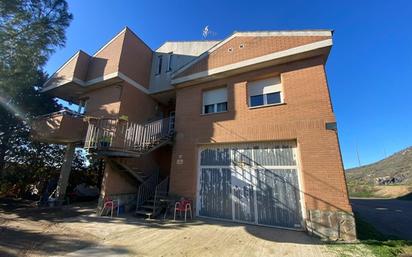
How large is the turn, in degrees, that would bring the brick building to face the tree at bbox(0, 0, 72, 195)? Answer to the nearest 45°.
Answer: approximately 45° to its right

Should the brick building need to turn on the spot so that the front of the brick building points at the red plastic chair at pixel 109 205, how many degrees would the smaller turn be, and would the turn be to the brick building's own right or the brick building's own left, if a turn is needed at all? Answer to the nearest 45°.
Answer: approximately 45° to the brick building's own right

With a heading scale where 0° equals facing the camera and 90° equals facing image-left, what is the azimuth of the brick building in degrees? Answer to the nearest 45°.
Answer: approximately 45°
